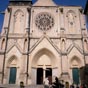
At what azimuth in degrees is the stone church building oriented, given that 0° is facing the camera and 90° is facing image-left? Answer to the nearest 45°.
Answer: approximately 0°
